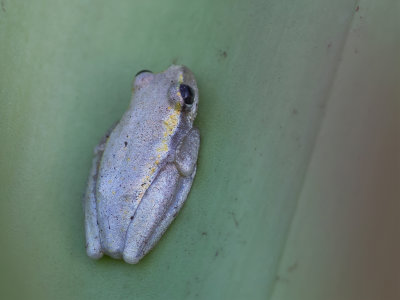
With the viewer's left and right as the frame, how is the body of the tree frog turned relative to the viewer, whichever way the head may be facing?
facing away from the viewer and to the right of the viewer
